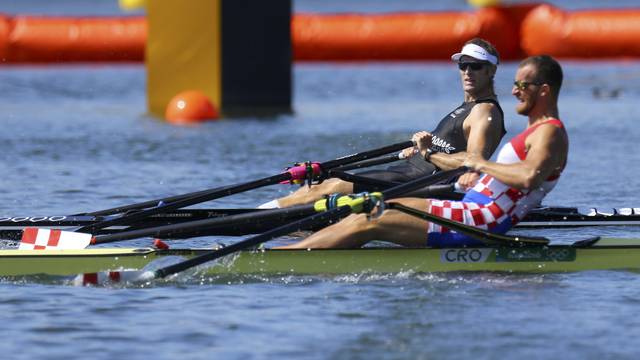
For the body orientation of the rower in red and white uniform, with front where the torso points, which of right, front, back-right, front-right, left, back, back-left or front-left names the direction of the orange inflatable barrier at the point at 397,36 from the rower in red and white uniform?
right

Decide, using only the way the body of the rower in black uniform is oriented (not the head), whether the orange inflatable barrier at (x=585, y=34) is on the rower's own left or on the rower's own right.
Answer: on the rower's own right

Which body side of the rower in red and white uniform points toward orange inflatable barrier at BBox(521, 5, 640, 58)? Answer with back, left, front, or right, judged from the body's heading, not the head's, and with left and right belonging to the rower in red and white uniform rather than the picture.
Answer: right

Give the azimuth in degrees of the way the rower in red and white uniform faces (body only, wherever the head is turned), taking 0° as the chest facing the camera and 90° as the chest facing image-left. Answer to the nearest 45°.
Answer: approximately 90°

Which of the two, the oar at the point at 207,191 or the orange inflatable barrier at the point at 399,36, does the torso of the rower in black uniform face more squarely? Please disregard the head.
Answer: the oar

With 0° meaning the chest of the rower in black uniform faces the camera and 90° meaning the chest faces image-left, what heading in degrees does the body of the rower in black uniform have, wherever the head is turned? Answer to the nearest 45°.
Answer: approximately 90°

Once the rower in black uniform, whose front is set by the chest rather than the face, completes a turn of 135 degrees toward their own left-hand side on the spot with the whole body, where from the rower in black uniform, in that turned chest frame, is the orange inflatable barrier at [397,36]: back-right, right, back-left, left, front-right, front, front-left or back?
back-left

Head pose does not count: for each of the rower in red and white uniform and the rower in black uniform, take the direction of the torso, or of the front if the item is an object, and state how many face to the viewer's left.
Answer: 2

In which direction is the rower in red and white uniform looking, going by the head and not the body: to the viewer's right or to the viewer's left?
to the viewer's left

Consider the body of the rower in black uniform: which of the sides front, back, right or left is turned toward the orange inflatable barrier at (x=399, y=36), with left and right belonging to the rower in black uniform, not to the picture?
right
